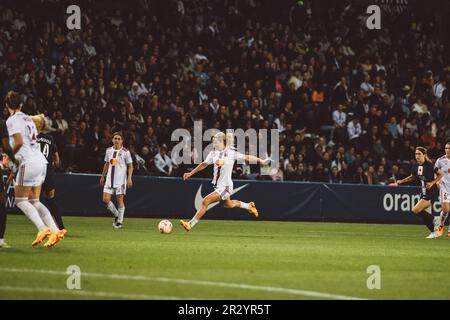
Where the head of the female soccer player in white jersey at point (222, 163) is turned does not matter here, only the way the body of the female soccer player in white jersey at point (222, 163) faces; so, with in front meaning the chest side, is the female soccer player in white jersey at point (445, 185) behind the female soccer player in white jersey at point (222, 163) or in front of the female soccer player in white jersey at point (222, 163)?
behind

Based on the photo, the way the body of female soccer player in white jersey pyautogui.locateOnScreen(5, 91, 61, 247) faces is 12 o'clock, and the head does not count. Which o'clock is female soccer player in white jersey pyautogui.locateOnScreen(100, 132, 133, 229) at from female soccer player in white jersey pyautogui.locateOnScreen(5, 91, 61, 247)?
female soccer player in white jersey pyautogui.locateOnScreen(100, 132, 133, 229) is roughly at 2 o'clock from female soccer player in white jersey pyautogui.locateOnScreen(5, 91, 61, 247).

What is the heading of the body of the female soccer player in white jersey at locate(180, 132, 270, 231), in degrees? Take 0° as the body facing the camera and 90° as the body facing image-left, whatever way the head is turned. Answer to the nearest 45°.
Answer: approximately 45°

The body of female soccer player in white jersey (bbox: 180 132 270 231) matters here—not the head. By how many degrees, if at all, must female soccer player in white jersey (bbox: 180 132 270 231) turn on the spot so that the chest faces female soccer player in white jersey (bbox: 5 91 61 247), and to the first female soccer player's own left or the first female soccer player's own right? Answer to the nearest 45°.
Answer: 0° — they already face them
